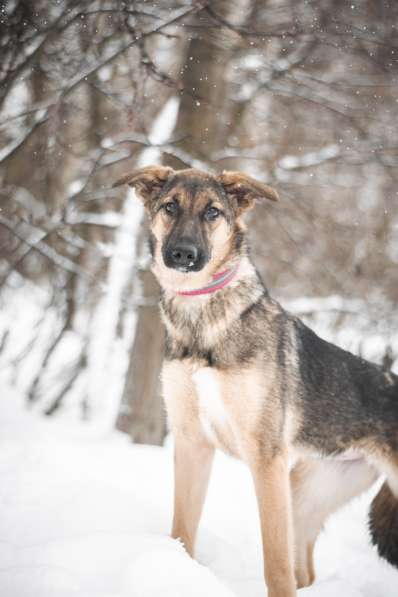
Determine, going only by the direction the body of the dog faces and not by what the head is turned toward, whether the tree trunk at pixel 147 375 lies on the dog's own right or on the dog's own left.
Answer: on the dog's own right

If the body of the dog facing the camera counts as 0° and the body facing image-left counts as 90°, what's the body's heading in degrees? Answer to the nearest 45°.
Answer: approximately 45°
